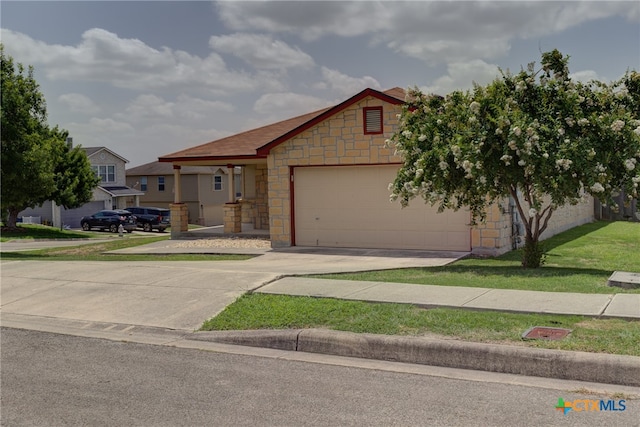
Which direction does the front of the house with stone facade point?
toward the camera

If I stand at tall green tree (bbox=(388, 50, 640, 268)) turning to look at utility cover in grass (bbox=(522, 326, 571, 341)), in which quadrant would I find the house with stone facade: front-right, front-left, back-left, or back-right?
back-right

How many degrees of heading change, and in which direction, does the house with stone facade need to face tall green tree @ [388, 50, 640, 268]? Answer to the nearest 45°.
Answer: approximately 45° to its left

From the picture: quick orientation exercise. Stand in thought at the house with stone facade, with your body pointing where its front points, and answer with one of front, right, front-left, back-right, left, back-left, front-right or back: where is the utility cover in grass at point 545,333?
front

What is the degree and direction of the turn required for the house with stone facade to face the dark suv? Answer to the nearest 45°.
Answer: approximately 135° to its right

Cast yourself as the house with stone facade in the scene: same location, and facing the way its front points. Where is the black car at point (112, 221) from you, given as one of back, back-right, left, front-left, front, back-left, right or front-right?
back-right

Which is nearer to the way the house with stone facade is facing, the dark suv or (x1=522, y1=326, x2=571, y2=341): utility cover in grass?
the utility cover in grass

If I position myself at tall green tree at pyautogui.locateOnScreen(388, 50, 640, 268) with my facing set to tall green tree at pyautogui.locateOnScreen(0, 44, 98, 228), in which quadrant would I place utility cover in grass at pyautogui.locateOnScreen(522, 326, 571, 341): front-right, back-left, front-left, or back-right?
back-left

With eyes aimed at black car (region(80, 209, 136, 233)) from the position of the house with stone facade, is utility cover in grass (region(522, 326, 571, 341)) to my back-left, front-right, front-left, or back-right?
back-left

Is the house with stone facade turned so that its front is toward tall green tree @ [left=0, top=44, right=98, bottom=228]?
no

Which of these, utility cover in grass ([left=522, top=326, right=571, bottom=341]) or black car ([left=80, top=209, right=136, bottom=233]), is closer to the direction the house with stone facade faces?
the utility cover in grass

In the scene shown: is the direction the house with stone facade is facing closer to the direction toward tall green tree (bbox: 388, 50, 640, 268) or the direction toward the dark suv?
the tall green tree

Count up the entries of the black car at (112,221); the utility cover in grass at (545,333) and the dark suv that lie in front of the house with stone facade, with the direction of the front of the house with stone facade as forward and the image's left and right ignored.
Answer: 1
